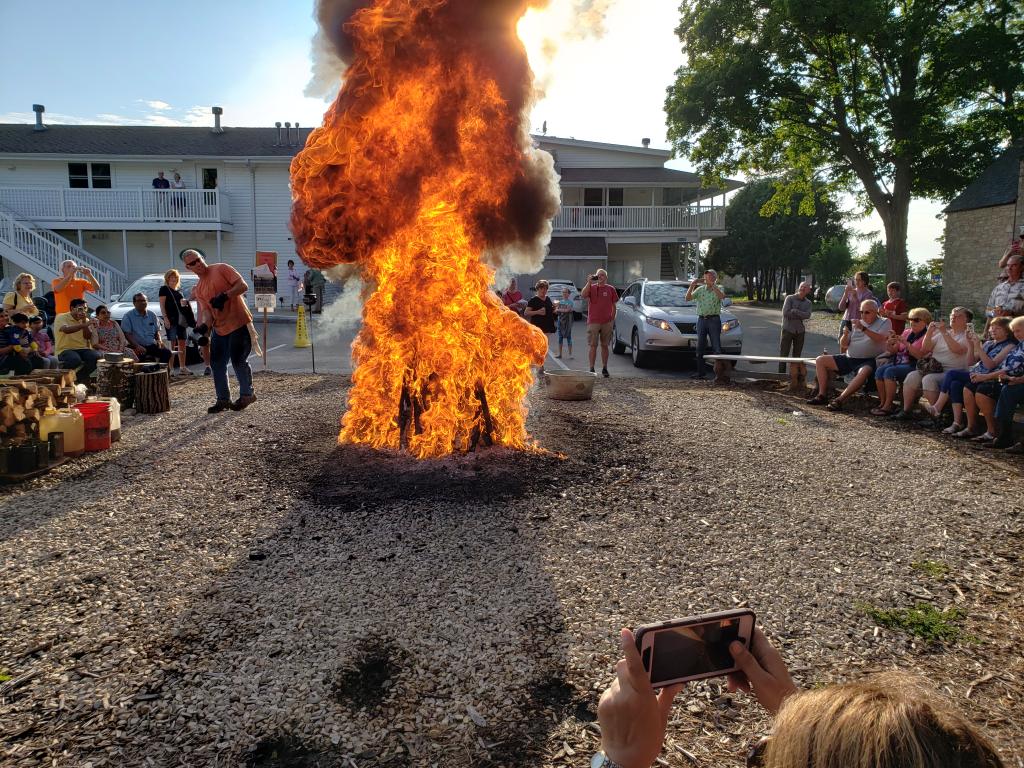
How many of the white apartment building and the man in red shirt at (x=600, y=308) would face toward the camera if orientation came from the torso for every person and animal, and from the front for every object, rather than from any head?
2

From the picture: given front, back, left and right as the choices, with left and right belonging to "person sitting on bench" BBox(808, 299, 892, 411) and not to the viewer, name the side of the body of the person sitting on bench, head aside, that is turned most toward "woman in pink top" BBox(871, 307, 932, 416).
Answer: left

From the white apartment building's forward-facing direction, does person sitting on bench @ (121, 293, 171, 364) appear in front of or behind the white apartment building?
in front

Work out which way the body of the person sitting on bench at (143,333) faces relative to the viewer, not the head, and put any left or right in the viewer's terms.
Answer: facing the viewer and to the right of the viewer

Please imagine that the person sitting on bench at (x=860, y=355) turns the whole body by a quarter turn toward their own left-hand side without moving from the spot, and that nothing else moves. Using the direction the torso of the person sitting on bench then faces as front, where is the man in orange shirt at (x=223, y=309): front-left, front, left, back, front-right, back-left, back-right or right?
right

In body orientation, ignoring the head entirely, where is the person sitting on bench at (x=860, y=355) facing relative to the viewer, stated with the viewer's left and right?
facing the viewer and to the left of the viewer

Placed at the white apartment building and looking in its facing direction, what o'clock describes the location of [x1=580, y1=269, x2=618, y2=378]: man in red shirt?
The man in red shirt is roughly at 11 o'clock from the white apartment building.

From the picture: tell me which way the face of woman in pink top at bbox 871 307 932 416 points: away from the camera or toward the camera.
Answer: toward the camera

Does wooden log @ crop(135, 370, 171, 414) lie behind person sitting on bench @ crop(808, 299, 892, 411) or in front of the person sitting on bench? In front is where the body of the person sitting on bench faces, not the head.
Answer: in front

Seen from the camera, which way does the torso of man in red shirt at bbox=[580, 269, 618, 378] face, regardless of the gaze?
toward the camera

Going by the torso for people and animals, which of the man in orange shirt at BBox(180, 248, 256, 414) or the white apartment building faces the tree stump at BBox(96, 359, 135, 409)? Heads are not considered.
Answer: the white apartment building

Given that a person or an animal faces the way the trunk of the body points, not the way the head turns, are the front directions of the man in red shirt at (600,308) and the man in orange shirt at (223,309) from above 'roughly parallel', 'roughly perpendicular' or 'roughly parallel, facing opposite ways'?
roughly parallel

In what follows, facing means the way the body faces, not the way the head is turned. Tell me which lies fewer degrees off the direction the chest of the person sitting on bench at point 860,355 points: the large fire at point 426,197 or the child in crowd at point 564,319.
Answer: the large fire
